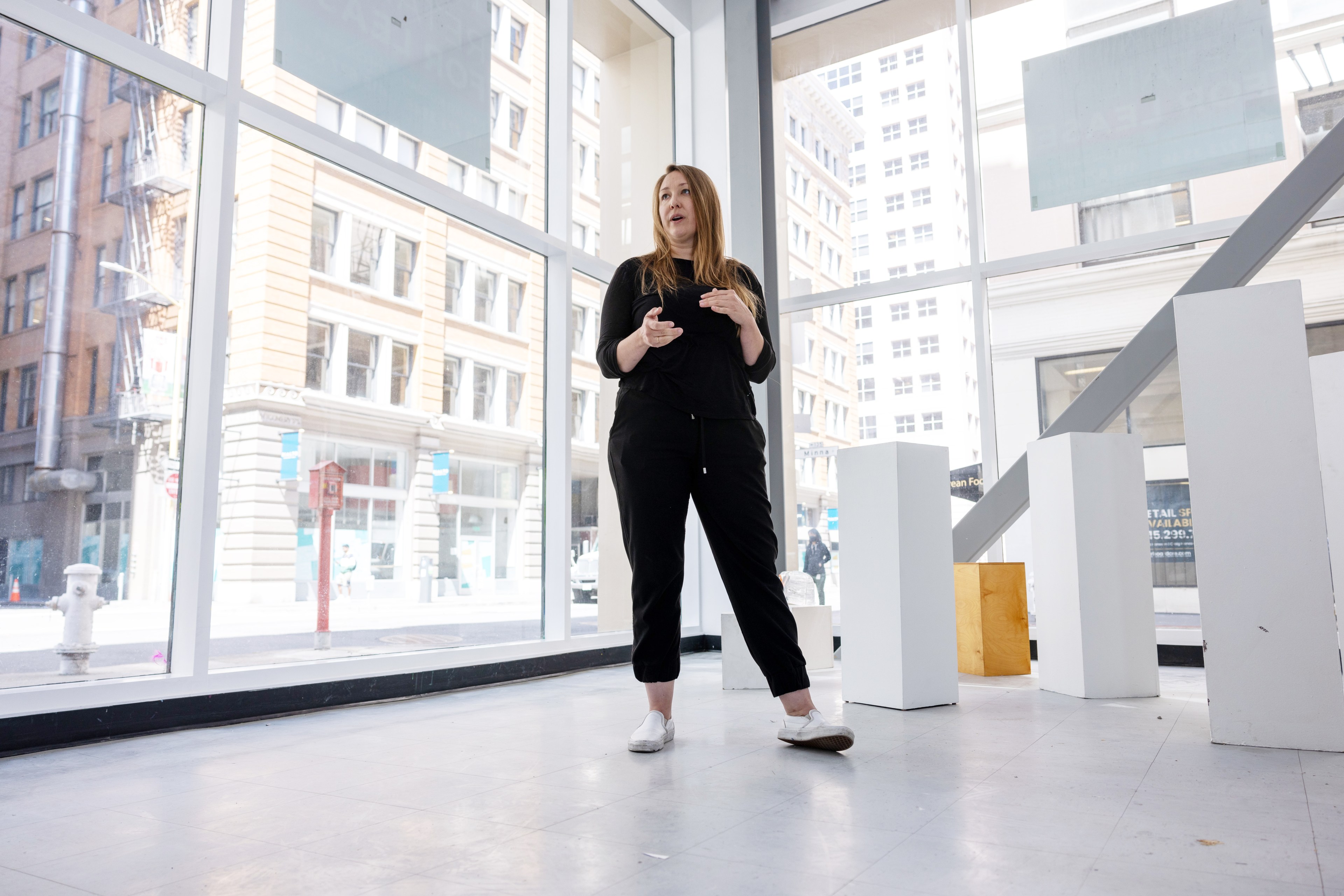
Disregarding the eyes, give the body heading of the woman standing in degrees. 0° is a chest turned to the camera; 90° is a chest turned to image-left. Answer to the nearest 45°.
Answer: approximately 0°

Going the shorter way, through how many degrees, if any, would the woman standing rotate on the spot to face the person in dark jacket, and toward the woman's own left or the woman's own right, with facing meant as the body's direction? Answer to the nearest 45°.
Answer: approximately 180°

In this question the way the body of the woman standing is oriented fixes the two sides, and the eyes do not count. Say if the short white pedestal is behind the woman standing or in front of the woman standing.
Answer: behind

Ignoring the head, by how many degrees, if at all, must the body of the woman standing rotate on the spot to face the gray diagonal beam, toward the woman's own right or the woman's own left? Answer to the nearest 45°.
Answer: approximately 135° to the woman's own left

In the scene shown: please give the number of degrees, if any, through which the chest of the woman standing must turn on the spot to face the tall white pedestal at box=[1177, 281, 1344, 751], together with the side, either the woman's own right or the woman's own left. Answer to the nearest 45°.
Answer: approximately 90° to the woman's own left

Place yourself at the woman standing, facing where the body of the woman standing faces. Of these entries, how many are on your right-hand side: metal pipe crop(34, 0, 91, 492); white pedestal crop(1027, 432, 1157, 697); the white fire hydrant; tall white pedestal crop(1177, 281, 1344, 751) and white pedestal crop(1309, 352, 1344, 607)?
2

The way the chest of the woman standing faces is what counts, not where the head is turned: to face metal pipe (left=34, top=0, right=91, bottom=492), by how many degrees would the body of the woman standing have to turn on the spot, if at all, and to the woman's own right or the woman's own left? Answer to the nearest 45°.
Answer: approximately 90° to the woman's own right

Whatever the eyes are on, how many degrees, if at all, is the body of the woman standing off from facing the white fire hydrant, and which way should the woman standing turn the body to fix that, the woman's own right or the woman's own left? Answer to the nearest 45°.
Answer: approximately 90° to the woman's own right

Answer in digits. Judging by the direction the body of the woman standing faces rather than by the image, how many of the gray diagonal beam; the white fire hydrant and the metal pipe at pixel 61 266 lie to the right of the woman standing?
2

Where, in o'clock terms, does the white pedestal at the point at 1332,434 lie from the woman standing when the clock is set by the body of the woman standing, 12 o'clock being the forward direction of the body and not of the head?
The white pedestal is roughly at 8 o'clock from the woman standing.

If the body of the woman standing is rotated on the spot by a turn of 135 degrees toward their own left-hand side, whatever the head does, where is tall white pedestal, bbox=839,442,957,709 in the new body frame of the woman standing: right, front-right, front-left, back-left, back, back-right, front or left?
front

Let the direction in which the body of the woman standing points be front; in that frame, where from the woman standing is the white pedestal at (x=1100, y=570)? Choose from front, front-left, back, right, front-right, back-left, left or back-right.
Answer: back-left
